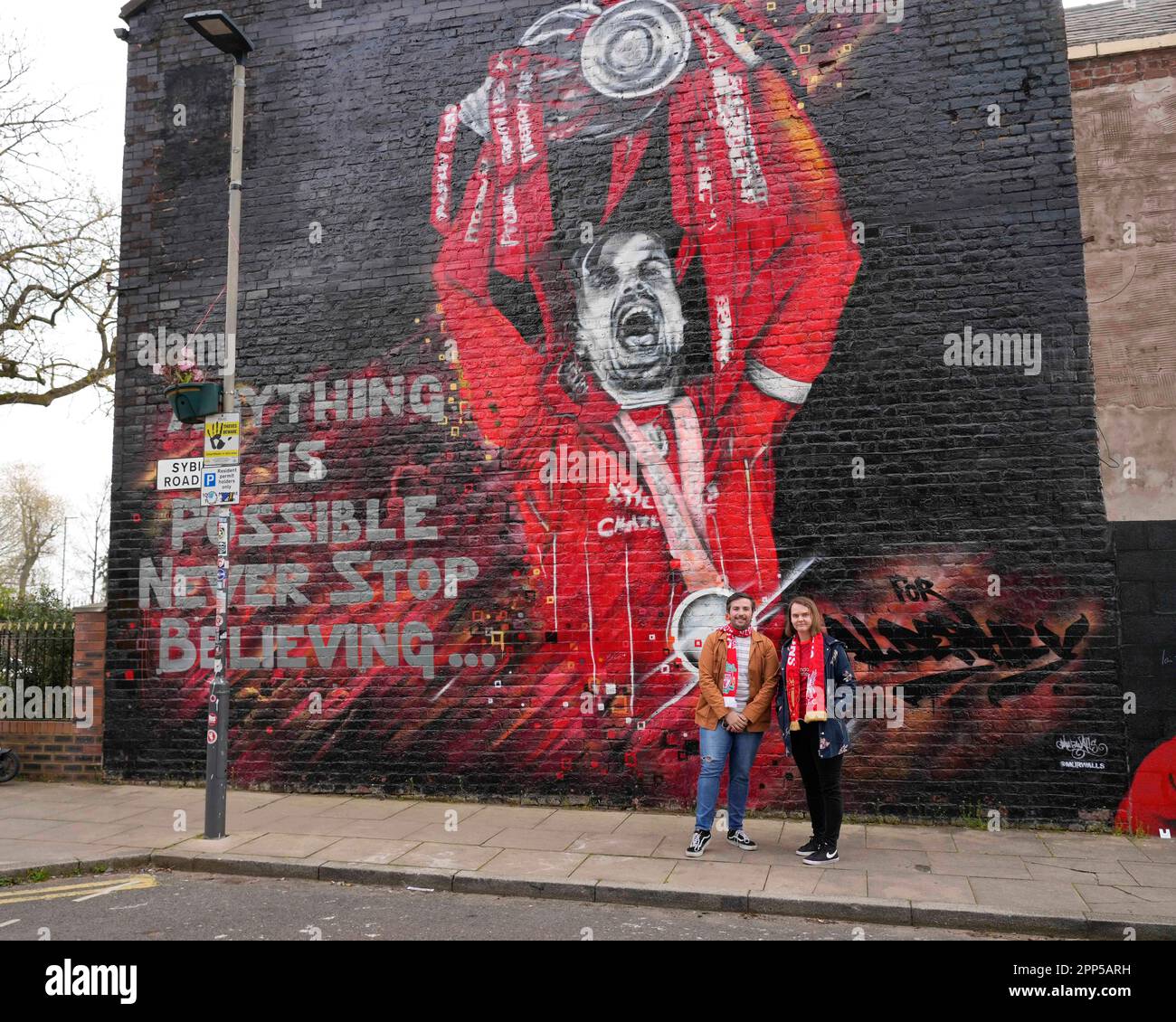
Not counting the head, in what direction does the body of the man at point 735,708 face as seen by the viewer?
toward the camera

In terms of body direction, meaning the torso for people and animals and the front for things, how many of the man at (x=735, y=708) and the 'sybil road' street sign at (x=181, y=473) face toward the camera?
2

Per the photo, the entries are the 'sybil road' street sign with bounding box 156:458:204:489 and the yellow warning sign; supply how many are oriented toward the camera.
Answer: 2

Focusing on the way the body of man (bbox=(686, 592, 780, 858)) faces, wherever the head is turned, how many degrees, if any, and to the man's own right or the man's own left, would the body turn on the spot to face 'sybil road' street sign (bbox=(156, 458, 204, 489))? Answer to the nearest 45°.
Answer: approximately 90° to the man's own right

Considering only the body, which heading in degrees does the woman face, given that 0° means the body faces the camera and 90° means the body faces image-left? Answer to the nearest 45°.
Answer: approximately 45°

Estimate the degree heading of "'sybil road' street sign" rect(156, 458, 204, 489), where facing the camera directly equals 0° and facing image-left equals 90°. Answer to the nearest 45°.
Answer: approximately 0°

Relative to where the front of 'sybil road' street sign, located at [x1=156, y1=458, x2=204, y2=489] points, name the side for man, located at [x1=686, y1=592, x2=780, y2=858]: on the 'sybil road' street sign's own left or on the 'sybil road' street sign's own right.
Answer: on the 'sybil road' street sign's own left

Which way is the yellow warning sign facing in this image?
toward the camera

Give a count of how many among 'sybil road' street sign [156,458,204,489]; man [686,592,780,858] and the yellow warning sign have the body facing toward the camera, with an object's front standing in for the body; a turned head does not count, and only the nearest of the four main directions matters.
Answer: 3

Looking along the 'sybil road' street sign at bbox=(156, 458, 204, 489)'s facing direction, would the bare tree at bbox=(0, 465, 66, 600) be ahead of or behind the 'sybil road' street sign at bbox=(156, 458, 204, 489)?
behind

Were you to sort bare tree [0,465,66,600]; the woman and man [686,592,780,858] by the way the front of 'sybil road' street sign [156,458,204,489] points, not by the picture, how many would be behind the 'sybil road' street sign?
1
